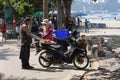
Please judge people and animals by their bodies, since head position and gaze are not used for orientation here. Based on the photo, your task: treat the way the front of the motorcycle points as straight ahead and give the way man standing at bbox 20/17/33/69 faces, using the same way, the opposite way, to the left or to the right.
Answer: the same way

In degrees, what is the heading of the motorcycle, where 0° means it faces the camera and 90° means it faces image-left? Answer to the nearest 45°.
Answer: approximately 270°

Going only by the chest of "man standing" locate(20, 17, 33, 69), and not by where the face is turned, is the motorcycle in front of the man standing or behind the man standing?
in front

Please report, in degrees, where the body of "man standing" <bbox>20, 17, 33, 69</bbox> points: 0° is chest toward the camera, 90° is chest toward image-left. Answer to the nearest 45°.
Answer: approximately 270°

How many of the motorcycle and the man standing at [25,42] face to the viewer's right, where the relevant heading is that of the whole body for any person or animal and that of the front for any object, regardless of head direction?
2

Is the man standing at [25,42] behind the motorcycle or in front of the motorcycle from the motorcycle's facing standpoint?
behind
